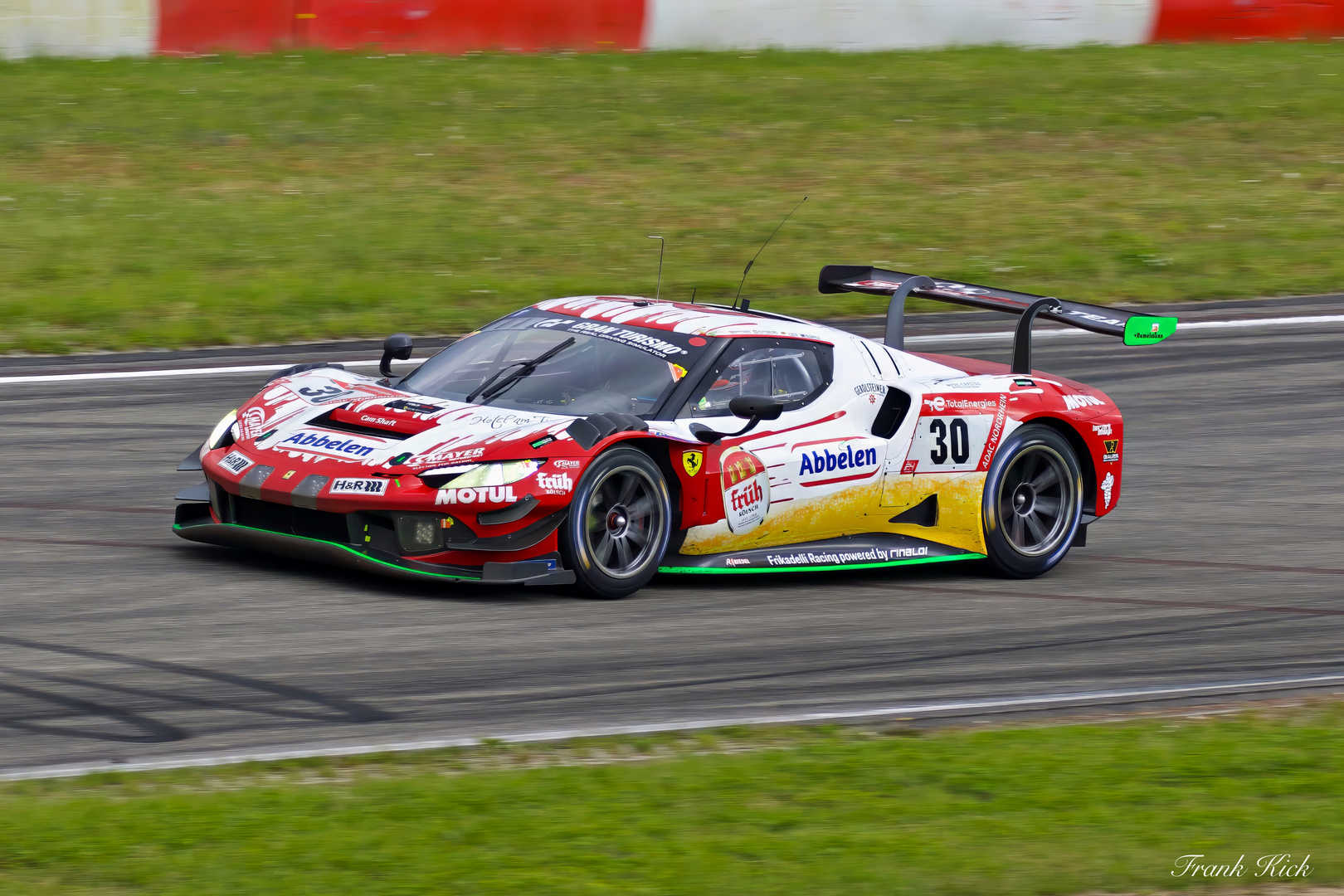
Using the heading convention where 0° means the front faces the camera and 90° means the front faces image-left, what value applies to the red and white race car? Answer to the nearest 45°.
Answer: approximately 45°

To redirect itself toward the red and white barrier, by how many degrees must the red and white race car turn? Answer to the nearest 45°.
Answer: approximately 135° to its right
